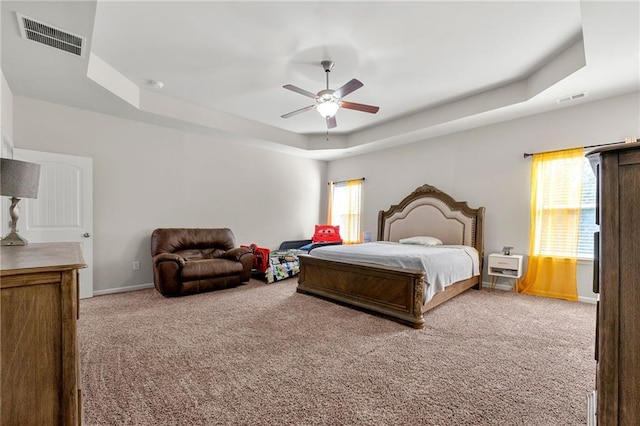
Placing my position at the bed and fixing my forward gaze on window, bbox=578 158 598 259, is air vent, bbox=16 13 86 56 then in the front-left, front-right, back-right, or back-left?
back-right

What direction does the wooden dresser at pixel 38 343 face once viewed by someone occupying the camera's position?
facing to the right of the viewer

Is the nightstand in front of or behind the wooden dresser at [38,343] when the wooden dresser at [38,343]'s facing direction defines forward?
in front

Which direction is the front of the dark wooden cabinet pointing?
to the viewer's left

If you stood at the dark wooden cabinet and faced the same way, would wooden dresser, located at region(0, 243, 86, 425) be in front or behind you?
in front

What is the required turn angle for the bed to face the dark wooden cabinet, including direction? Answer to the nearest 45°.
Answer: approximately 45° to its left

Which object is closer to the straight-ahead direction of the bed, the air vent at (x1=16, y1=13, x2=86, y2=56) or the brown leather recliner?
the air vent

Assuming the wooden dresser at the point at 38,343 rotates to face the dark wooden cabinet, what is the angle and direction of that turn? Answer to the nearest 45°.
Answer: approximately 45° to its right

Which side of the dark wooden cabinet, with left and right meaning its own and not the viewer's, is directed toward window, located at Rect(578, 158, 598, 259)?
right

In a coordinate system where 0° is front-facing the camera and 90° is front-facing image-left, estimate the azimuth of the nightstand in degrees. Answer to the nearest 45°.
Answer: approximately 45°

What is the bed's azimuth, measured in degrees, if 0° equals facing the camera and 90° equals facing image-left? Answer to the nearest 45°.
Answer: approximately 45°

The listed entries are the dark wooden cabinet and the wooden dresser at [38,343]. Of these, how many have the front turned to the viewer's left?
1
